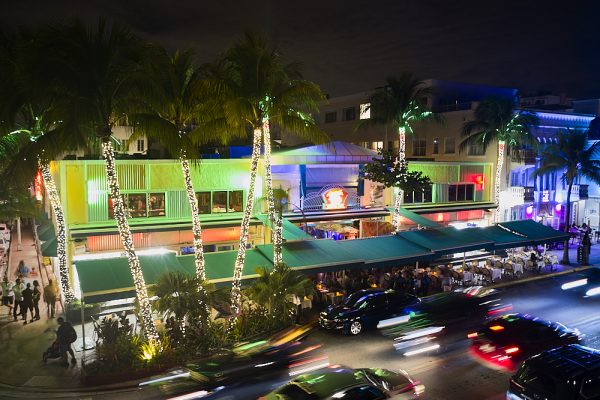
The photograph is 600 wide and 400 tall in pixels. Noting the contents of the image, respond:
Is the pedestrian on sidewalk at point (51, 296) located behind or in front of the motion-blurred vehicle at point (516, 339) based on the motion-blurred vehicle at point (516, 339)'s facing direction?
behind

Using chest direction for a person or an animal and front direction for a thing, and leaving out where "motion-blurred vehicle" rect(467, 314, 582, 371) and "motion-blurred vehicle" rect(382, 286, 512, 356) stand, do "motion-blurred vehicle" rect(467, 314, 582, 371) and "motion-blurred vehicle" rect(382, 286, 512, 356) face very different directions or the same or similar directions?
very different directions

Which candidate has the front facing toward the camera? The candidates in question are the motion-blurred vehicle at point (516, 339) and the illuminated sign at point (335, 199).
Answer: the illuminated sign

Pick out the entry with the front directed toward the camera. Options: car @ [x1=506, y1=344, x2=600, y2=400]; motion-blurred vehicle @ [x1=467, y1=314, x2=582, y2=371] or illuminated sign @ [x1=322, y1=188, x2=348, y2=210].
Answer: the illuminated sign

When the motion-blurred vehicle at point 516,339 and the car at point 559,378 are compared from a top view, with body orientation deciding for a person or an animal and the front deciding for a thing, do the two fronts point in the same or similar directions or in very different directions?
same or similar directions

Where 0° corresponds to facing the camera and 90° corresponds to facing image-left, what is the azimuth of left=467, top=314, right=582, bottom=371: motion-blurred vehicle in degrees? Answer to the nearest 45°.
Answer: approximately 225°

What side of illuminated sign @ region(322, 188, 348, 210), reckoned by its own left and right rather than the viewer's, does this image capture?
front

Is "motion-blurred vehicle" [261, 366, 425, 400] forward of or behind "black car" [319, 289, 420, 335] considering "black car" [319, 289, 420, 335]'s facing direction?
forward

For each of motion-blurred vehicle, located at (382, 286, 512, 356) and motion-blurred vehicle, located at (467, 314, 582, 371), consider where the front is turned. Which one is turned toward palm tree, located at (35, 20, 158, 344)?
motion-blurred vehicle, located at (382, 286, 512, 356)

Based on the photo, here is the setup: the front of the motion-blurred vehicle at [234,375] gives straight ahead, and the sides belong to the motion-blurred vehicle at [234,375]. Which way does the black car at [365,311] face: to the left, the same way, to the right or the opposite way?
the same way

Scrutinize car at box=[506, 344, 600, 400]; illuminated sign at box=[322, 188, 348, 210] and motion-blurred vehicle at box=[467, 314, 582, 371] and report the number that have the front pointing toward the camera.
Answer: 1

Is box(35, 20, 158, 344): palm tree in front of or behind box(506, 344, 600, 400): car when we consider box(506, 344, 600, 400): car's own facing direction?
behind

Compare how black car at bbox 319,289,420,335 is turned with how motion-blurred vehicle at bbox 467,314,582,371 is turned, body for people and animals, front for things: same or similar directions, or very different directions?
very different directions

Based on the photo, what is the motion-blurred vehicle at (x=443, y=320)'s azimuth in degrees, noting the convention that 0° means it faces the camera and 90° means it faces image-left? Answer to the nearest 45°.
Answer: approximately 45°

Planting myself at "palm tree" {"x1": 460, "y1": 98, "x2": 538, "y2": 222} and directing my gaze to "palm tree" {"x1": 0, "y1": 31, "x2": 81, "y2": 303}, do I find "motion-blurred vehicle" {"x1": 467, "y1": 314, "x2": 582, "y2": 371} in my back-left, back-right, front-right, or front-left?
front-left

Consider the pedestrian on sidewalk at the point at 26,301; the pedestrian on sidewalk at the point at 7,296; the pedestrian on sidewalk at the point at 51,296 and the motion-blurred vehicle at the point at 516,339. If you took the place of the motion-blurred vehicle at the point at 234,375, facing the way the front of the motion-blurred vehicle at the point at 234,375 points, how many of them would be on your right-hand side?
3

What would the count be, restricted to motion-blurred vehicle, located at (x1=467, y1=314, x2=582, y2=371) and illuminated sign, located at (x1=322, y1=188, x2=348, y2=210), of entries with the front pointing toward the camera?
1

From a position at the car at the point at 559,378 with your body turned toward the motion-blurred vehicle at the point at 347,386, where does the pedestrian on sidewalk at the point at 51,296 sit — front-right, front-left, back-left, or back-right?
front-right

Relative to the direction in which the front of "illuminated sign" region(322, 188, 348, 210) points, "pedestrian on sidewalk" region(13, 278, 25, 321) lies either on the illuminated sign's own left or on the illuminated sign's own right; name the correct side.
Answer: on the illuminated sign's own right

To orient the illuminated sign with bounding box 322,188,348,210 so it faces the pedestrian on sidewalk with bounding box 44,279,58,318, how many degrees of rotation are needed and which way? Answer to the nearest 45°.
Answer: approximately 45° to its right
